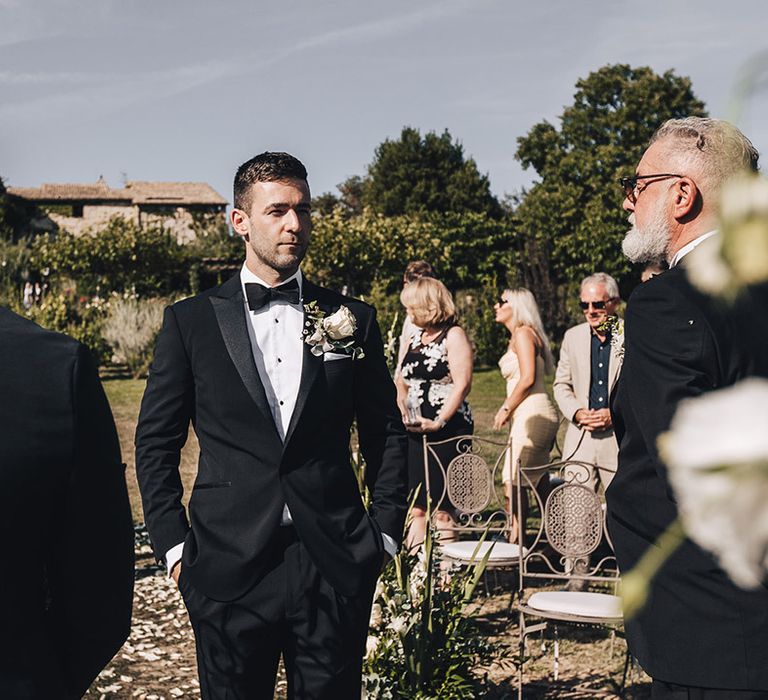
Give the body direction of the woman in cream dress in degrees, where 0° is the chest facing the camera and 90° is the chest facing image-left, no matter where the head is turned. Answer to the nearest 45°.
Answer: approximately 90°

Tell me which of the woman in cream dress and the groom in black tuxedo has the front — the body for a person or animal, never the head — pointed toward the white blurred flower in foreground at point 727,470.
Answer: the groom in black tuxedo

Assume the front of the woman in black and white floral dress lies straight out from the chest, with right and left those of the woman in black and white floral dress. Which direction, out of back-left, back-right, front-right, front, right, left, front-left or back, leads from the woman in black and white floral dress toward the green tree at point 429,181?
back-right

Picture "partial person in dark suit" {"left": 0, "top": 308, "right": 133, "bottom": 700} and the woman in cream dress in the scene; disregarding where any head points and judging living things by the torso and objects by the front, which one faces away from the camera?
the partial person in dark suit

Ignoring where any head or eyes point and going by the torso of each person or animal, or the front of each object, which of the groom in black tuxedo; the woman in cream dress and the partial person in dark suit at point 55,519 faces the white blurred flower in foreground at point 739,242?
the groom in black tuxedo

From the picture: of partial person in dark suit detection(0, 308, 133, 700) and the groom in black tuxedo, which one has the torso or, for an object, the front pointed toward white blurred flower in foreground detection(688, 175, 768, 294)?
the groom in black tuxedo

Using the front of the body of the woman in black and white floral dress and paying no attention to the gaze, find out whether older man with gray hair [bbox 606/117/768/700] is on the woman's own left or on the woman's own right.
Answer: on the woman's own left

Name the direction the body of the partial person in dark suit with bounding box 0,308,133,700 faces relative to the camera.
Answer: away from the camera

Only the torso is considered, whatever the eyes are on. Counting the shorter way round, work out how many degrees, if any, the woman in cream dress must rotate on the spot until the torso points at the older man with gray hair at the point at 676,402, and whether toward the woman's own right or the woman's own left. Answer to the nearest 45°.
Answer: approximately 90° to the woman's own left

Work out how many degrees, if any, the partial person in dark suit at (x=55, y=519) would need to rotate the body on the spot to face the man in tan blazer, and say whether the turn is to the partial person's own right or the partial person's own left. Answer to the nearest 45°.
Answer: approximately 45° to the partial person's own right

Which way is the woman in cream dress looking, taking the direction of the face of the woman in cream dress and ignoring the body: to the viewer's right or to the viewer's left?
to the viewer's left

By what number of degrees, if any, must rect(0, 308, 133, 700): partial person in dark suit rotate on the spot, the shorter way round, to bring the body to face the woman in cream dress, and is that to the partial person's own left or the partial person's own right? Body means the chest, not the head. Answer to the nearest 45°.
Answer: approximately 45° to the partial person's own right

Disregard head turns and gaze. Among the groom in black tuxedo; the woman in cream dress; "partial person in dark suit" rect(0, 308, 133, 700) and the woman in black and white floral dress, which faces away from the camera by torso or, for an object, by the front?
the partial person in dark suit
